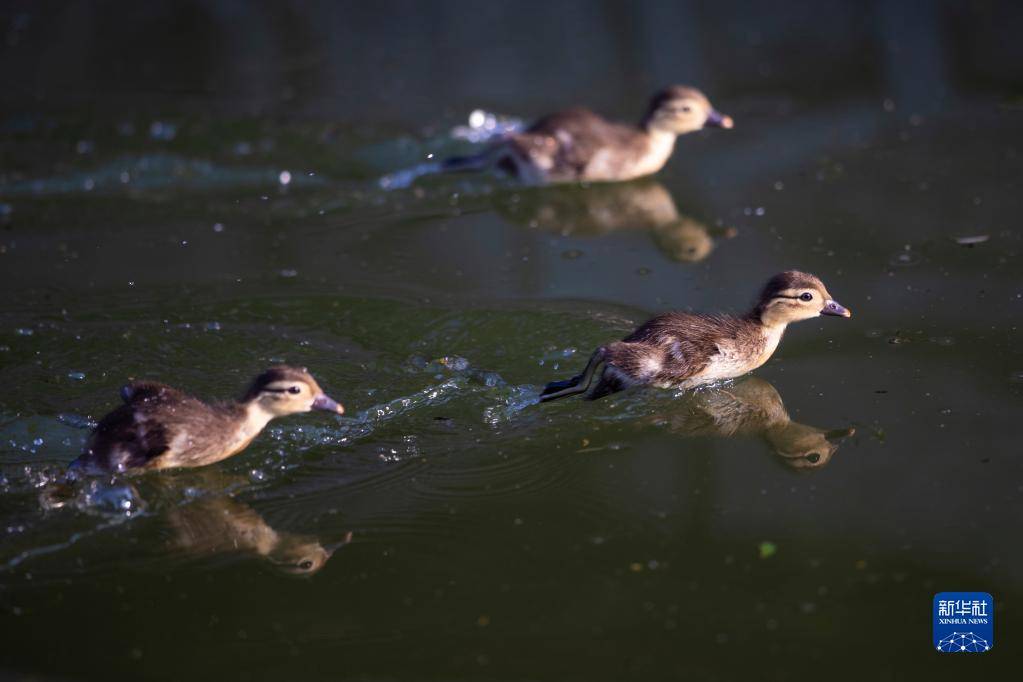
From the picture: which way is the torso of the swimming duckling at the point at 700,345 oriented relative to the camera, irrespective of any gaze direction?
to the viewer's right

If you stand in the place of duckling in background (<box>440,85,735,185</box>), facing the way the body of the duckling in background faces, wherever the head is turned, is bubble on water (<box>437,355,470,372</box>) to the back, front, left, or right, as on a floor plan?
right

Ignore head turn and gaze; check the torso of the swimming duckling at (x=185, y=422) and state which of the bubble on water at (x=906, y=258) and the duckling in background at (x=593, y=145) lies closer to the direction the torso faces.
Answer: the bubble on water

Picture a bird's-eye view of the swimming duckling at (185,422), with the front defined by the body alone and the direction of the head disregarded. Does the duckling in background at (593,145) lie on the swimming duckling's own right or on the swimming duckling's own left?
on the swimming duckling's own left

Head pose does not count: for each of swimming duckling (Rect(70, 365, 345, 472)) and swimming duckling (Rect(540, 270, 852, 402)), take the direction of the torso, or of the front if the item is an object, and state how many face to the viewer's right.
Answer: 2

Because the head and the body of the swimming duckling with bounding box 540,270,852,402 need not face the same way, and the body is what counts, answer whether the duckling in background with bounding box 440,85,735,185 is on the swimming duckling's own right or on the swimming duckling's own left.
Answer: on the swimming duckling's own left

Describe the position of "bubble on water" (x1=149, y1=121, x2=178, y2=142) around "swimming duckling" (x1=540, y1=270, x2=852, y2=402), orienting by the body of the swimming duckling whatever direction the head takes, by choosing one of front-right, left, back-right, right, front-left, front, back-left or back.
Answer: back-left

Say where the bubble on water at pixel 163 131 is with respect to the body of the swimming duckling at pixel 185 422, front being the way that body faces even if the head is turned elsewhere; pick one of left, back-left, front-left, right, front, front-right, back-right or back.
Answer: left

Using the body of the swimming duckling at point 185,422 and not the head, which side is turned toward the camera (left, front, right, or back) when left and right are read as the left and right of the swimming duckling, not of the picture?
right

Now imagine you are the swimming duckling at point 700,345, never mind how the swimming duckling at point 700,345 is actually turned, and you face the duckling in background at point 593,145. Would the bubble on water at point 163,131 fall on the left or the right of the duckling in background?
left

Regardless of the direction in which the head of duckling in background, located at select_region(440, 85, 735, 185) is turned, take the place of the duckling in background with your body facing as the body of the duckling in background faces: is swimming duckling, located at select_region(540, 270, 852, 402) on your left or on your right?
on your right

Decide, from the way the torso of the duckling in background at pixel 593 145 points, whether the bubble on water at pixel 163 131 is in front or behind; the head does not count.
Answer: behind

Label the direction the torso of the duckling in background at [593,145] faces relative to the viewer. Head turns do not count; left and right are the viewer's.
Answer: facing to the right of the viewer
